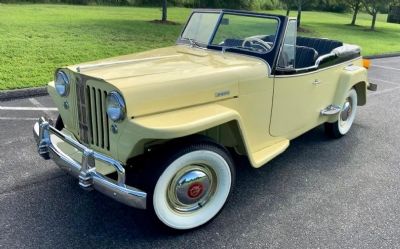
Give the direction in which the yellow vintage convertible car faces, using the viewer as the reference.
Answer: facing the viewer and to the left of the viewer

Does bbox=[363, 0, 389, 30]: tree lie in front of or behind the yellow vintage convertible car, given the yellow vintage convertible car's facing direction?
behind

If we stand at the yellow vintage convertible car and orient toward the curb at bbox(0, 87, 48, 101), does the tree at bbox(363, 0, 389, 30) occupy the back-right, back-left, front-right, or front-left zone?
front-right

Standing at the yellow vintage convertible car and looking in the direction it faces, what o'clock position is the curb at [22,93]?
The curb is roughly at 3 o'clock from the yellow vintage convertible car.
